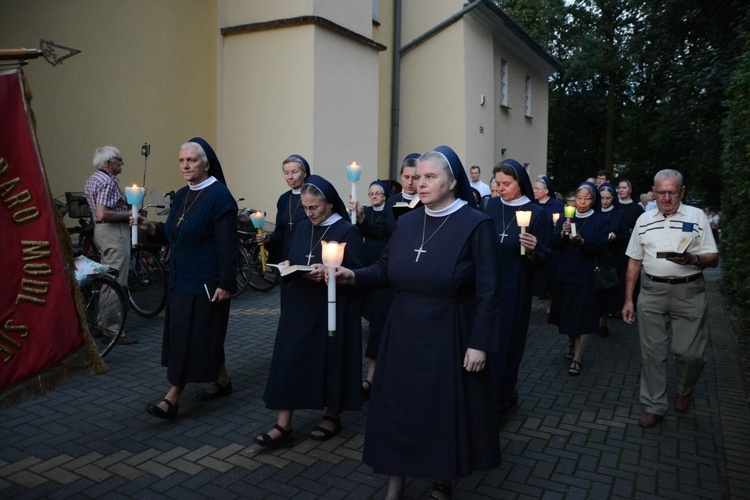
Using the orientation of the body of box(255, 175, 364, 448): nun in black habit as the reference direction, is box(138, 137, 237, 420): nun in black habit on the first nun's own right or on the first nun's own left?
on the first nun's own right

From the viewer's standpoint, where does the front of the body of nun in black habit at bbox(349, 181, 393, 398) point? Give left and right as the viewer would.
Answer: facing the viewer and to the left of the viewer

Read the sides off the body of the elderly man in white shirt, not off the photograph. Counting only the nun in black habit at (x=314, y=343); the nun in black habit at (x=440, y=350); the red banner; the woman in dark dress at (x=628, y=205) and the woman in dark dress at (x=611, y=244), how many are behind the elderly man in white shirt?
2

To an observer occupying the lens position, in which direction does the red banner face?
facing the viewer

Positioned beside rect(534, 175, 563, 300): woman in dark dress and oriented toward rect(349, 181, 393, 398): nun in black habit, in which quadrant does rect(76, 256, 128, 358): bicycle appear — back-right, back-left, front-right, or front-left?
front-right

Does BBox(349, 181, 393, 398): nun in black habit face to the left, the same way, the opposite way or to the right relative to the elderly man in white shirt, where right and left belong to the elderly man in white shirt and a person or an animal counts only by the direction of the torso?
the same way

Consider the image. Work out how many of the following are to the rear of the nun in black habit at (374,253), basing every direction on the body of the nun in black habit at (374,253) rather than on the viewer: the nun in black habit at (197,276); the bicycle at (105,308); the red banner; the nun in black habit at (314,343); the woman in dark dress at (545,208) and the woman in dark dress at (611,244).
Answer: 2

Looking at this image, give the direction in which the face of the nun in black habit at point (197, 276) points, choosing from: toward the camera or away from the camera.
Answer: toward the camera

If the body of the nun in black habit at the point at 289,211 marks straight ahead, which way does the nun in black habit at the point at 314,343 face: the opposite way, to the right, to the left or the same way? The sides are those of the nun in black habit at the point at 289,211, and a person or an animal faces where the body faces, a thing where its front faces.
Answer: the same way

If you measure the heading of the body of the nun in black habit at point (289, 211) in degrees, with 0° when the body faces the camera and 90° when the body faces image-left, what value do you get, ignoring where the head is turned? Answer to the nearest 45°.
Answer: approximately 45°

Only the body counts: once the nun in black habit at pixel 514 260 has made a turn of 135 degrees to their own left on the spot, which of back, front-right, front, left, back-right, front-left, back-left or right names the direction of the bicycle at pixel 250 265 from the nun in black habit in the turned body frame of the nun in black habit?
back-left

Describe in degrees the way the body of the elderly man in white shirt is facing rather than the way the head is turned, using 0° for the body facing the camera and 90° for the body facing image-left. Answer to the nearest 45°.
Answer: approximately 0°

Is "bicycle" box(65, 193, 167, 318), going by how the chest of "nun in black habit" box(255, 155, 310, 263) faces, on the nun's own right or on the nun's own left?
on the nun's own right

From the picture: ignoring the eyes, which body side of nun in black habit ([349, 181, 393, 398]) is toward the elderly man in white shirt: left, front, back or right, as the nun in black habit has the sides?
left

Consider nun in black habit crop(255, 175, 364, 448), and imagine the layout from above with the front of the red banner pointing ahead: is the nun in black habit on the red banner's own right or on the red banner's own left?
on the red banner's own left

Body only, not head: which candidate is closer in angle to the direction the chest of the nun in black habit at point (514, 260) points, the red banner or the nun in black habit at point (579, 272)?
the red banner

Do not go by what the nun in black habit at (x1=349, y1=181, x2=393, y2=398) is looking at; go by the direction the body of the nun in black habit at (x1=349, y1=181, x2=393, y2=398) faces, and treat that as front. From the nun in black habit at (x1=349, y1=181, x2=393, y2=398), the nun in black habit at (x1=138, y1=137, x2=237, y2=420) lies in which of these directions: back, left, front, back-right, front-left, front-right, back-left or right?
front

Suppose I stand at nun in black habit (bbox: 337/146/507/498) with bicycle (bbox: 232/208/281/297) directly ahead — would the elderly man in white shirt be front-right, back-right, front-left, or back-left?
front-right
